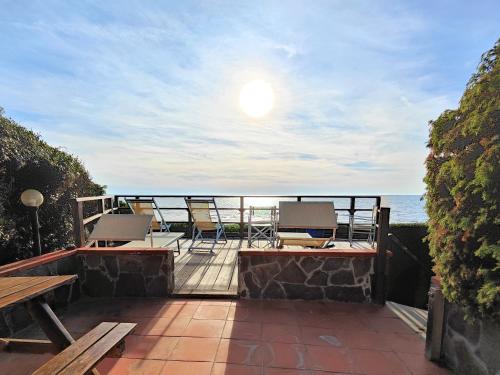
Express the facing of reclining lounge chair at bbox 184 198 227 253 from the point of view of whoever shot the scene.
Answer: facing away from the viewer and to the right of the viewer

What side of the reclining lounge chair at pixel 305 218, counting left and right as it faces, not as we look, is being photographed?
back

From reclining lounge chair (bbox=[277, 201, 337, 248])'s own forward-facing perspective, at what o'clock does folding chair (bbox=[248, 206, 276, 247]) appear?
The folding chair is roughly at 10 o'clock from the reclining lounge chair.

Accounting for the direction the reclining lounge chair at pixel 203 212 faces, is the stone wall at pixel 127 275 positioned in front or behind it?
behind

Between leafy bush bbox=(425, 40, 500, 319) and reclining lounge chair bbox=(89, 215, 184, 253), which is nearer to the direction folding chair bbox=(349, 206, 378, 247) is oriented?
the reclining lounge chair

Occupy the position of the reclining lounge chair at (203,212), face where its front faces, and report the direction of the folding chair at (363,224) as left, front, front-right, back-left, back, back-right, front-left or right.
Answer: front-right

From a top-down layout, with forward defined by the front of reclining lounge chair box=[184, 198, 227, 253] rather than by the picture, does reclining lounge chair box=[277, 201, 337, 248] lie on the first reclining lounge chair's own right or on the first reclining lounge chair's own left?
on the first reclining lounge chair's own right

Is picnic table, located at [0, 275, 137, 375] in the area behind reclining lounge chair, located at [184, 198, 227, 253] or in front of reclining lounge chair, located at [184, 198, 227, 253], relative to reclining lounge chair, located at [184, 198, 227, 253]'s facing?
behind

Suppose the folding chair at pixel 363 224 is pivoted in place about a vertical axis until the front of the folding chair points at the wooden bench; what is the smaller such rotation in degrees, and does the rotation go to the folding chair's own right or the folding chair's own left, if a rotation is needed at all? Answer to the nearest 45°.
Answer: approximately 90° to the folding chair's own left

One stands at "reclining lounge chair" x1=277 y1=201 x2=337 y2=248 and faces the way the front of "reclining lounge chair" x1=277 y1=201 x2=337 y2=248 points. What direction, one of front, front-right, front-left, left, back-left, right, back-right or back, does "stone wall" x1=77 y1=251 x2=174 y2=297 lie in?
back-left
